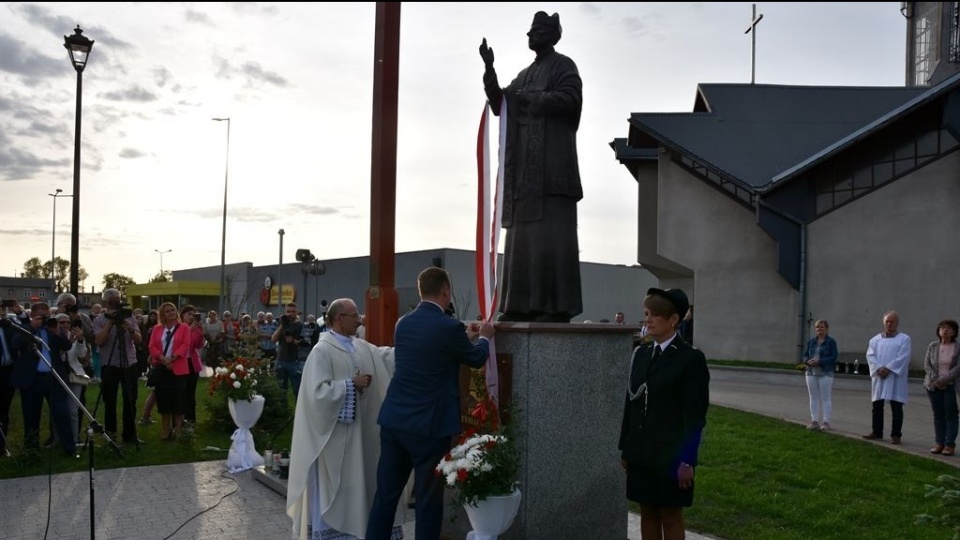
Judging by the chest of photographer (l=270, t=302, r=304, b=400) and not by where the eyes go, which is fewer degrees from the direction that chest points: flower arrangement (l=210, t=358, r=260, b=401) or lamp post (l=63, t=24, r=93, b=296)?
the flower arrangement

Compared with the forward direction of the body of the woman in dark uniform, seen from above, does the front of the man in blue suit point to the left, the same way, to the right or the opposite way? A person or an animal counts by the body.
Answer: the opposite way

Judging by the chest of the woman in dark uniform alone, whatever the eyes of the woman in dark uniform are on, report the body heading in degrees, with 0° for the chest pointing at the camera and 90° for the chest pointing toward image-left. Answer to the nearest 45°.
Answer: approximately 45°

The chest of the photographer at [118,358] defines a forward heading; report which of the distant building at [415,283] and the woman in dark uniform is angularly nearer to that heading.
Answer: the woman in dark uniform

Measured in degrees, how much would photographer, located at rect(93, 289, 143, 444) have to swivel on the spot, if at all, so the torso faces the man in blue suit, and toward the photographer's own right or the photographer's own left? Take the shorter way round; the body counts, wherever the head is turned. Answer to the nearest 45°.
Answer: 0° — they already face them

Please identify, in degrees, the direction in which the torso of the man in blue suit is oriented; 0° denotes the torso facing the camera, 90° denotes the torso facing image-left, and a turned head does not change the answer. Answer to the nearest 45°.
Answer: approximately 225°
